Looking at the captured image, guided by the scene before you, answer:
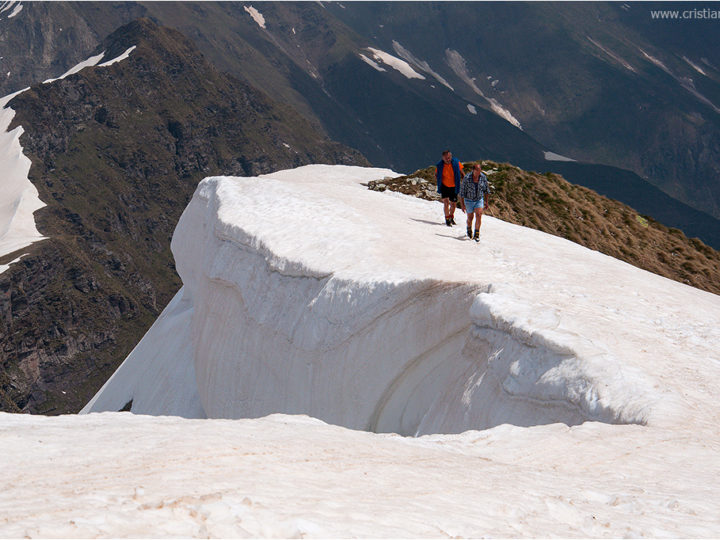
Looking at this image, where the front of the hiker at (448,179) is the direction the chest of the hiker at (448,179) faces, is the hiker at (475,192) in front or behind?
in front

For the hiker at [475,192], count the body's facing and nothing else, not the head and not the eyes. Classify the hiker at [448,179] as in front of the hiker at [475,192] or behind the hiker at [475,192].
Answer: behind

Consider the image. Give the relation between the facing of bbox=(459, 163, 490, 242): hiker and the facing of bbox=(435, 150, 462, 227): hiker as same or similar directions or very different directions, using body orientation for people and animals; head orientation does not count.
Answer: same or similar directions

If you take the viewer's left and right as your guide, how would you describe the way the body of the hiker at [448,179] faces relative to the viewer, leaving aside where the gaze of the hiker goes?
facing the viewer

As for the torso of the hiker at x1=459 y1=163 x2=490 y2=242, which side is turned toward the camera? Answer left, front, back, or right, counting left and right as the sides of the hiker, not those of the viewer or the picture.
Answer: front

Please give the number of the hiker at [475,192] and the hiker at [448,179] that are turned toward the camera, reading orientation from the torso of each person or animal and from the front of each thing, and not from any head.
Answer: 2
